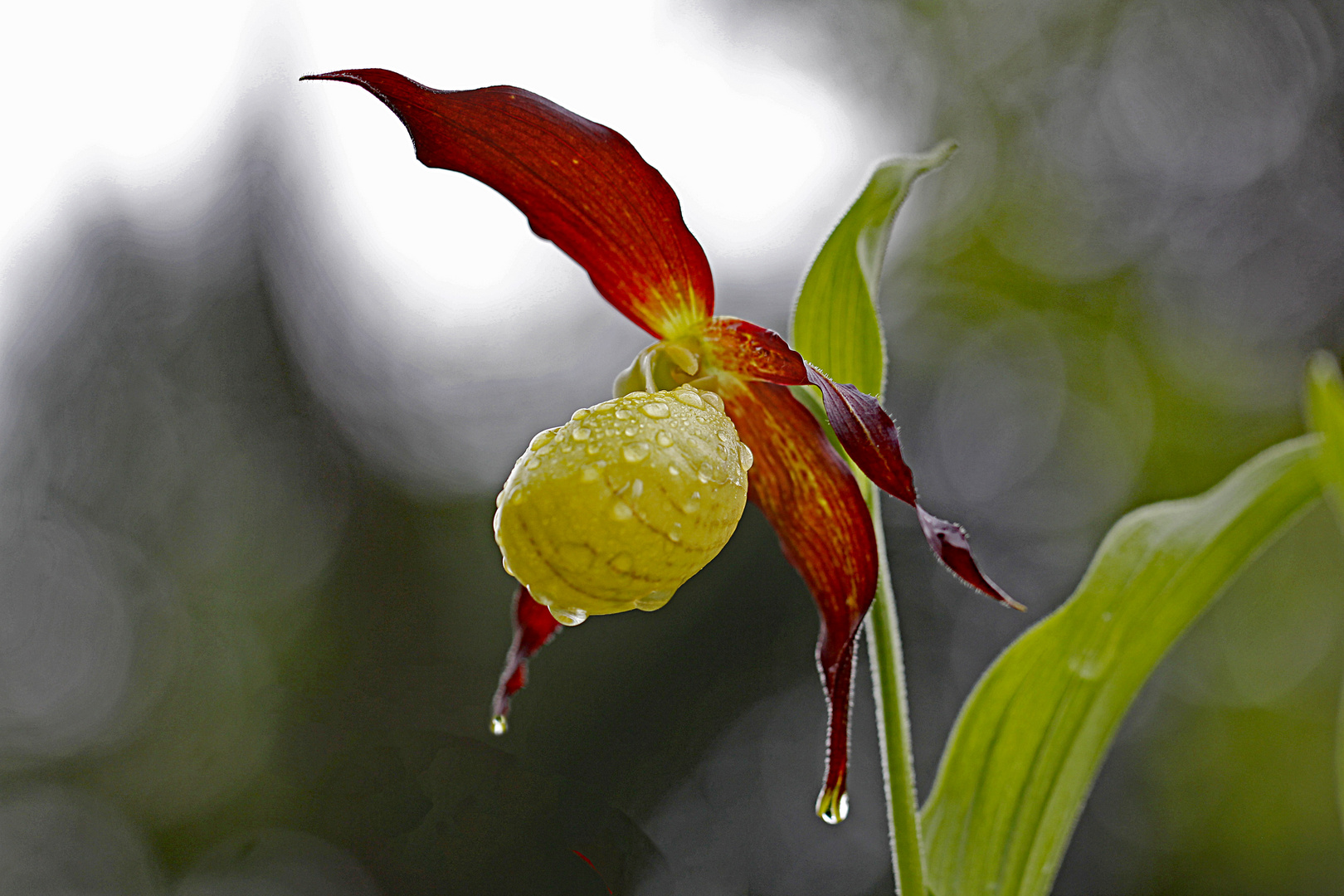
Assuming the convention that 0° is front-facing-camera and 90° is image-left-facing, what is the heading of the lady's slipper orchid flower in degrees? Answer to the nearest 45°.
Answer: approximately 45°
